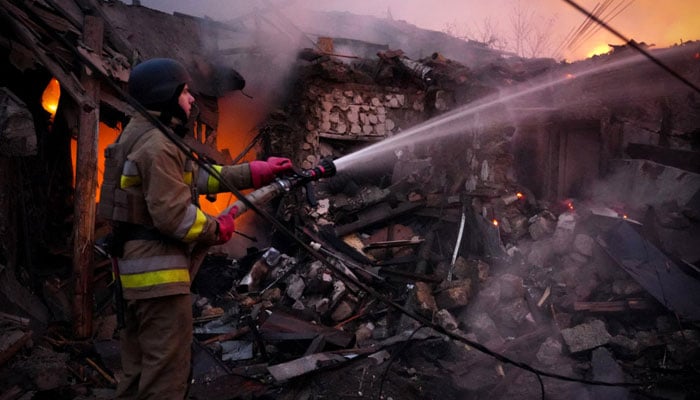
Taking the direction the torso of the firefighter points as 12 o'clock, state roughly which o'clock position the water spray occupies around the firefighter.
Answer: The water spray is roughly at 11 o'clock from the firefighter.

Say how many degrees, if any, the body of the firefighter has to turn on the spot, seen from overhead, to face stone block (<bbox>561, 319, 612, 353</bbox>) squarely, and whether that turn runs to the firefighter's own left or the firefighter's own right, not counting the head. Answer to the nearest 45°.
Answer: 0° — they already face it

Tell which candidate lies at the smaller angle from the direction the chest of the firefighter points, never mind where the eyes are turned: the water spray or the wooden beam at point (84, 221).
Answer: the water spray

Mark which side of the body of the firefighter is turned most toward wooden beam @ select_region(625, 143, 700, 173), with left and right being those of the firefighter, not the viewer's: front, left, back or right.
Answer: front

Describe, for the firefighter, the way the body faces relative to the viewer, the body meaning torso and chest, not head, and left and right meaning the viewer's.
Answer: facing to the right of the viewer
